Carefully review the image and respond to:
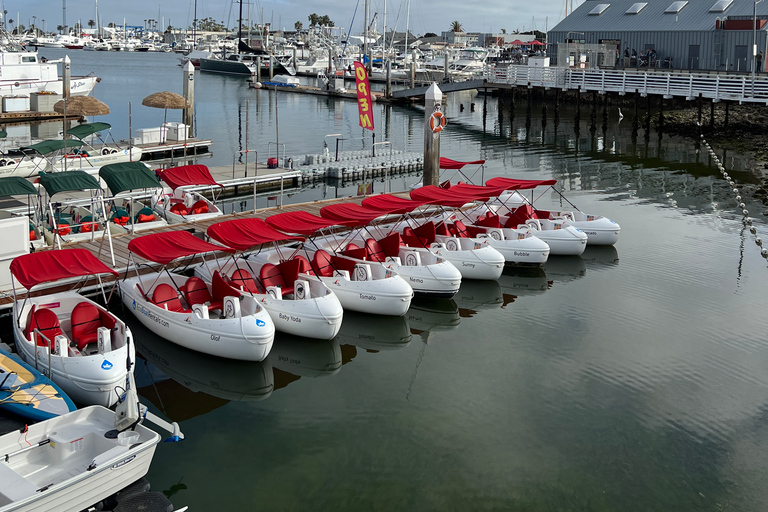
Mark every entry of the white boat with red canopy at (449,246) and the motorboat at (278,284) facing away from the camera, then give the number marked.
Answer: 0

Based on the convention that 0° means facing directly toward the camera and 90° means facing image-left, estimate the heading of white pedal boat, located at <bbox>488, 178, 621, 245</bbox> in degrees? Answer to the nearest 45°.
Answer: approximately 315°

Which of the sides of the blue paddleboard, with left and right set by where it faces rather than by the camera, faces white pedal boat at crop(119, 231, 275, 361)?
left

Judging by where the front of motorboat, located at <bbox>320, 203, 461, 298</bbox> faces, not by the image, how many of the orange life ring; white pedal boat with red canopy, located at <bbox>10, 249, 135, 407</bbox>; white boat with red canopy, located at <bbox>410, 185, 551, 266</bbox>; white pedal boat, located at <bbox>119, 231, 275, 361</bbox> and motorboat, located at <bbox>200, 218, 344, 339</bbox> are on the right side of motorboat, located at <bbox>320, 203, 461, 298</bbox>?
3

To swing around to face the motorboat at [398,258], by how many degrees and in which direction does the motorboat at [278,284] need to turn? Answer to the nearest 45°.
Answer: approximately 90° to its left

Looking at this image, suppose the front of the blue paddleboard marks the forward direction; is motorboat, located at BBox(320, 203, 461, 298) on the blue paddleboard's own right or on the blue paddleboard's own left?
on the blue paddleboard's own left

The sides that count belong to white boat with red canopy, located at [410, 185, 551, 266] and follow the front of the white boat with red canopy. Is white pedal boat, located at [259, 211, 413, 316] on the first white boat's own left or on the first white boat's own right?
on the first white boat's own right

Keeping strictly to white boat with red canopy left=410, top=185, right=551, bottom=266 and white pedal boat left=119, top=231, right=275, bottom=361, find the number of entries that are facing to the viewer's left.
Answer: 0

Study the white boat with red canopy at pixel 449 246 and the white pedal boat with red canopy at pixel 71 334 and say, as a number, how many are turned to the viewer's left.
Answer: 0

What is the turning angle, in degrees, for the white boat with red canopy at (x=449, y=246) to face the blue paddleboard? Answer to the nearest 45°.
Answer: approximately 90° to its right

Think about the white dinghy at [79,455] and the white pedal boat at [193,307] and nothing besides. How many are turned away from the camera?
0

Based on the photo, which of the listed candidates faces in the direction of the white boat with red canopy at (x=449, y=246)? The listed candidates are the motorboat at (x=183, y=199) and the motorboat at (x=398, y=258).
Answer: the motorboat at (x=183, y=199)
